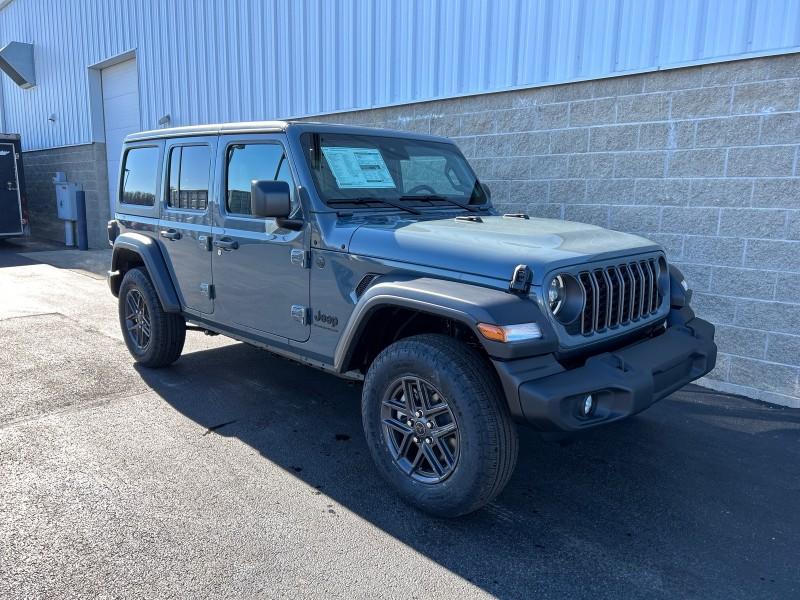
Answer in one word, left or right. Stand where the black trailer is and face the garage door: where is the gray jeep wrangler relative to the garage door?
right

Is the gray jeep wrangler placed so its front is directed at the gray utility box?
no

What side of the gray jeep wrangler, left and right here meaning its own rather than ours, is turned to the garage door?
back

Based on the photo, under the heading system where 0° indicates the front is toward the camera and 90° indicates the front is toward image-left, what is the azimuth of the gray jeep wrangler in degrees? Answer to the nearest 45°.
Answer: approximately 315°

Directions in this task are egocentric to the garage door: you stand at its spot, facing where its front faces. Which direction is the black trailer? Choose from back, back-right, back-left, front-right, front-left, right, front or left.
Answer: right

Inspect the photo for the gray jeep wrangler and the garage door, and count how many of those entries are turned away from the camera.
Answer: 0

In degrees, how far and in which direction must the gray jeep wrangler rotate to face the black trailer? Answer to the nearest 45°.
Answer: approximately 180°

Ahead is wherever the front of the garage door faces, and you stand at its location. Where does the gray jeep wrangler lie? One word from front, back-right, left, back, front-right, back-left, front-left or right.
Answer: front-left
